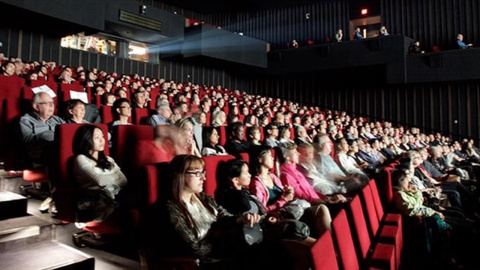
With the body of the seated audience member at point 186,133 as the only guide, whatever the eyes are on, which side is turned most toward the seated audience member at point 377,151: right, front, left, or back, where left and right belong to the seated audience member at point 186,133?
left

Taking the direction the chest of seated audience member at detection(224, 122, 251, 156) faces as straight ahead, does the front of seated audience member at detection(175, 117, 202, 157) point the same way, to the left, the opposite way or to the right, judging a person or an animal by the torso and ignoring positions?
the same way

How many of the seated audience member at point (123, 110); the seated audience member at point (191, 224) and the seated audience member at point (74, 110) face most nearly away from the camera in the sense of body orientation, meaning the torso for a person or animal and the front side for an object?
0

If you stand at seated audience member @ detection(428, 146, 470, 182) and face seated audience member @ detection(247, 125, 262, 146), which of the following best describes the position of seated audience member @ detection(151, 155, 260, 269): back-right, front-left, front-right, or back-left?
front-left

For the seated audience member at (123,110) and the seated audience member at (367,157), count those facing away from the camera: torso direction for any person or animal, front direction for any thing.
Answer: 0

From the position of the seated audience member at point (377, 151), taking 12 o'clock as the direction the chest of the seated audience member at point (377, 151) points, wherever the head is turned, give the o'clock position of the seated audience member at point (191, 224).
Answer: the seated audience member at point (191, 224) is roughly at 2 o'clock from the seated audience member at point (377, 151).
